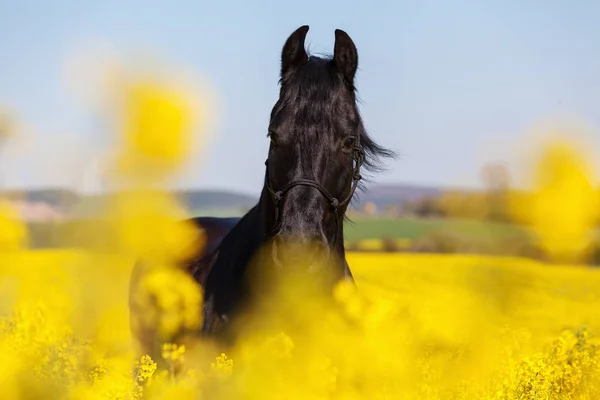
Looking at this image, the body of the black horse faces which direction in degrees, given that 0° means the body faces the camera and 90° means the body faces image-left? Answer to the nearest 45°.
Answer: approximately 315°
